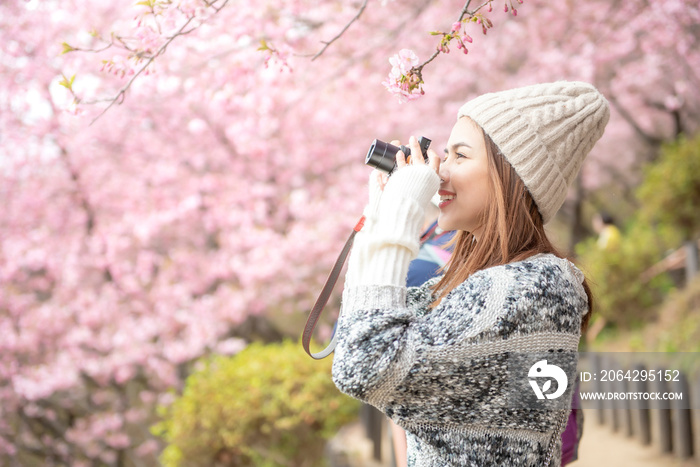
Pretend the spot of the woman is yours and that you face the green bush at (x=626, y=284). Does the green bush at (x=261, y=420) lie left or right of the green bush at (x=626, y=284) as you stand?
left

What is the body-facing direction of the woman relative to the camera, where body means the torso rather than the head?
to the viewer's left

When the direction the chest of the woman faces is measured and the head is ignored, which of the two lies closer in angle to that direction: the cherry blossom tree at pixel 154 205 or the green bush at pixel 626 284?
the cherry blossom tree

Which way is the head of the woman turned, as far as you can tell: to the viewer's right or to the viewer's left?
to the viewer's left
